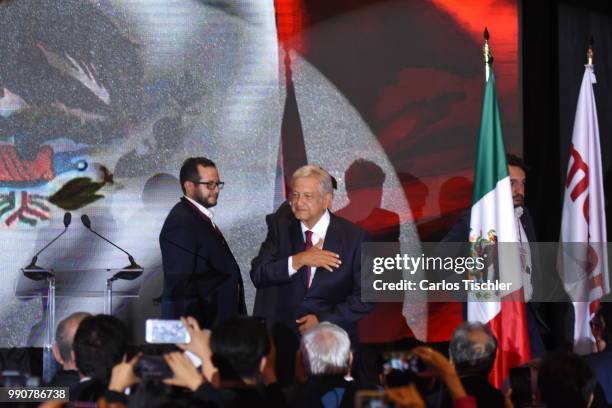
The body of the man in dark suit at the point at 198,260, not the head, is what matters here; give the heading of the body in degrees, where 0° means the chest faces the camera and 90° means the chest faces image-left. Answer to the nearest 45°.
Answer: approximately 270°

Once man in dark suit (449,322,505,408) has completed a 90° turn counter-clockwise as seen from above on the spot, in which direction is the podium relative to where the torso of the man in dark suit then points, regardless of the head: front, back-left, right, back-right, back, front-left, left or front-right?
front-right

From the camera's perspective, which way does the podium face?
toward the camera

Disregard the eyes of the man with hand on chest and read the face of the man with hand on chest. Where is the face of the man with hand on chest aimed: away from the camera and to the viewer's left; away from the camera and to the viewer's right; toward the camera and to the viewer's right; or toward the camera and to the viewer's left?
toward the camera and to the viewer's left

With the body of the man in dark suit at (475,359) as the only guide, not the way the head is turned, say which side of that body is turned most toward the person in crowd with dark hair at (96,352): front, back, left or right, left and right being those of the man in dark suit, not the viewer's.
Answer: left

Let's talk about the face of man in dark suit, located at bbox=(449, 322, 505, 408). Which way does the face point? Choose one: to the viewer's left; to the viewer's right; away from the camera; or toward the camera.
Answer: away from the camera

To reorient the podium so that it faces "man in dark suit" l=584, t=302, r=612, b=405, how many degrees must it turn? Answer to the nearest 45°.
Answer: approximately 45° to its left

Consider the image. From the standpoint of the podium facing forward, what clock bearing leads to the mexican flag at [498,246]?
The mexican flag is roughly at 10 o'clock from the podium.

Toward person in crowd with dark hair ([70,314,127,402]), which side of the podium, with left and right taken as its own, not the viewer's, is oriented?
front

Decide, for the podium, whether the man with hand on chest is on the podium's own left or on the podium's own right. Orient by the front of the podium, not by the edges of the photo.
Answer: on the podium's own left
